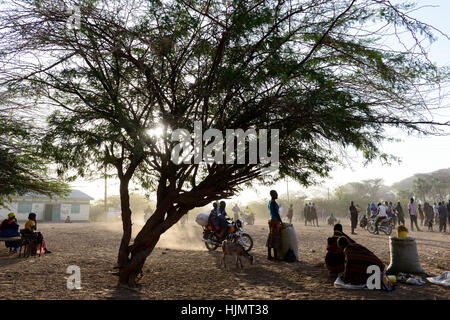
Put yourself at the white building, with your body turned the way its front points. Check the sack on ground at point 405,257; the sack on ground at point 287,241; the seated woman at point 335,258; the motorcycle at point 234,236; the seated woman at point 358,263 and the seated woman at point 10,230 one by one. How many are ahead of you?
6

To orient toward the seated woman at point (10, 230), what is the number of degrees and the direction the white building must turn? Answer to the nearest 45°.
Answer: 0° — it already faces them

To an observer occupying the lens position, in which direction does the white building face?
facing the viewer

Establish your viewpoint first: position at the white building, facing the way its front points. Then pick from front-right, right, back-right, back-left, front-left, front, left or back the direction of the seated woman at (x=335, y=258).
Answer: front

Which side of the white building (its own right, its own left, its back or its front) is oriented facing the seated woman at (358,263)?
front

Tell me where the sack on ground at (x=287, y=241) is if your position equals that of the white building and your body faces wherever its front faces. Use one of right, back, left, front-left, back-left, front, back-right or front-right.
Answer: front

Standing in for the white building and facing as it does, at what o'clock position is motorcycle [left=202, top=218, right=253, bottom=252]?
The motorcycle is roughly at 12 o'clock from the white building.

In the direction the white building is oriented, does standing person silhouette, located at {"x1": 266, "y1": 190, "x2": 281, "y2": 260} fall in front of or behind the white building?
in front

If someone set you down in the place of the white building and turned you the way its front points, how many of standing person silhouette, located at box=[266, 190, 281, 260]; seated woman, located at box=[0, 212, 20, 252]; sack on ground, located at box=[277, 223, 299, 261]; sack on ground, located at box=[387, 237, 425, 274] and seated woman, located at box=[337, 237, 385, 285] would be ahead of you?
5
